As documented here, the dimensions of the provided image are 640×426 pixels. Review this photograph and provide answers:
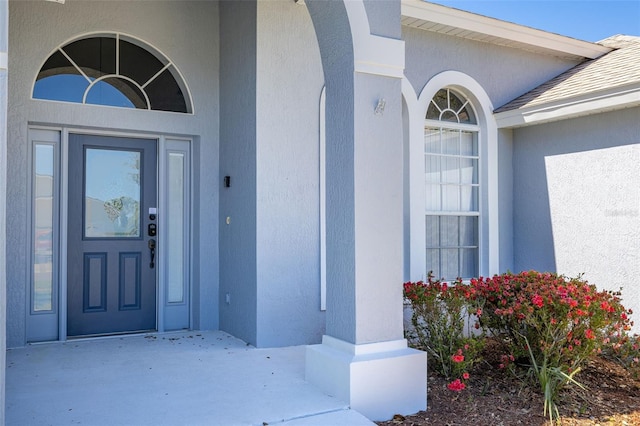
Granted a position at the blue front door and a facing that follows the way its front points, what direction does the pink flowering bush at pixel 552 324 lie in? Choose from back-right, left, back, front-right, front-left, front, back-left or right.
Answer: front-left

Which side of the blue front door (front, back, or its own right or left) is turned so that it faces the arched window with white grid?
left

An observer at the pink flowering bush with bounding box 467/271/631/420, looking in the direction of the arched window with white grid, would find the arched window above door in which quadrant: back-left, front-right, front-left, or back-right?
front-left

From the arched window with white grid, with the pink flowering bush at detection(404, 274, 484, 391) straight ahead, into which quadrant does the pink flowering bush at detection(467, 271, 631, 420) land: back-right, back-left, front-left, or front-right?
front-left

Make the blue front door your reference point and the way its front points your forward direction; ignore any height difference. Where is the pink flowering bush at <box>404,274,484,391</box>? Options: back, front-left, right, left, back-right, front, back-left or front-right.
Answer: front-left

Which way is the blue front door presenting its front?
toward the camera

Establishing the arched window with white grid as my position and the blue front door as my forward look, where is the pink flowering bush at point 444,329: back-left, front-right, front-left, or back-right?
front-left

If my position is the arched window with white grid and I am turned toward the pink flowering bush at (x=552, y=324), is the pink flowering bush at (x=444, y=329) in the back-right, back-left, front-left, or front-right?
front-right

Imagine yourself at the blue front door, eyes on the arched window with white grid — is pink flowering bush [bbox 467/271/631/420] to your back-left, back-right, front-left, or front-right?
front-right

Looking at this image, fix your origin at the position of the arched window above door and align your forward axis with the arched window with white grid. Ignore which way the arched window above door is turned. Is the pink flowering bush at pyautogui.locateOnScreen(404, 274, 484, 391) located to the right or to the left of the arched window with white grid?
right

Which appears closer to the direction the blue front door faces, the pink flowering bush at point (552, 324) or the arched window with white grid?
the pink flowering bush
